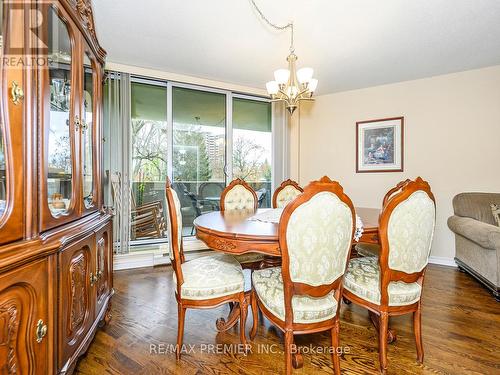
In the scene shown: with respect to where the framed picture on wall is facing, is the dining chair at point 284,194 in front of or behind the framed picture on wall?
in front

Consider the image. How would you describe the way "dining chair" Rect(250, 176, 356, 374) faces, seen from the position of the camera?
facing away from the viewer and to the left of the viewer

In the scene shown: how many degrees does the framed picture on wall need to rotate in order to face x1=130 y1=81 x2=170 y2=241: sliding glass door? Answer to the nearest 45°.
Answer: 0° — it already faces it

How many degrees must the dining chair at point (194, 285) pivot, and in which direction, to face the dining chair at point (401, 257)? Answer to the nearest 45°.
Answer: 0° — it already faces it

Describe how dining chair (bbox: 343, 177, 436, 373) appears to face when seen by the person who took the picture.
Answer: facing away from the viewer and to the left of the viewer

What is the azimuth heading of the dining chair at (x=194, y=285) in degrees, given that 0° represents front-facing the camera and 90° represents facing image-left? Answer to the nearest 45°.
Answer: approximately 270°

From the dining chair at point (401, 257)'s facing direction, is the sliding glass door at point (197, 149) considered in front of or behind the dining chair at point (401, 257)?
in front

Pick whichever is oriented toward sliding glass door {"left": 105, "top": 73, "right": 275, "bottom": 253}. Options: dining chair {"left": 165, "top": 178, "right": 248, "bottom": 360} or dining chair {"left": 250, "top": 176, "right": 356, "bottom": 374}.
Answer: dining chair {"left": 250, "top": 176, "right": 356, "bottom": 374}

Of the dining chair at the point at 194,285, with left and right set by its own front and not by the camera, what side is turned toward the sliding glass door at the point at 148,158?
left
